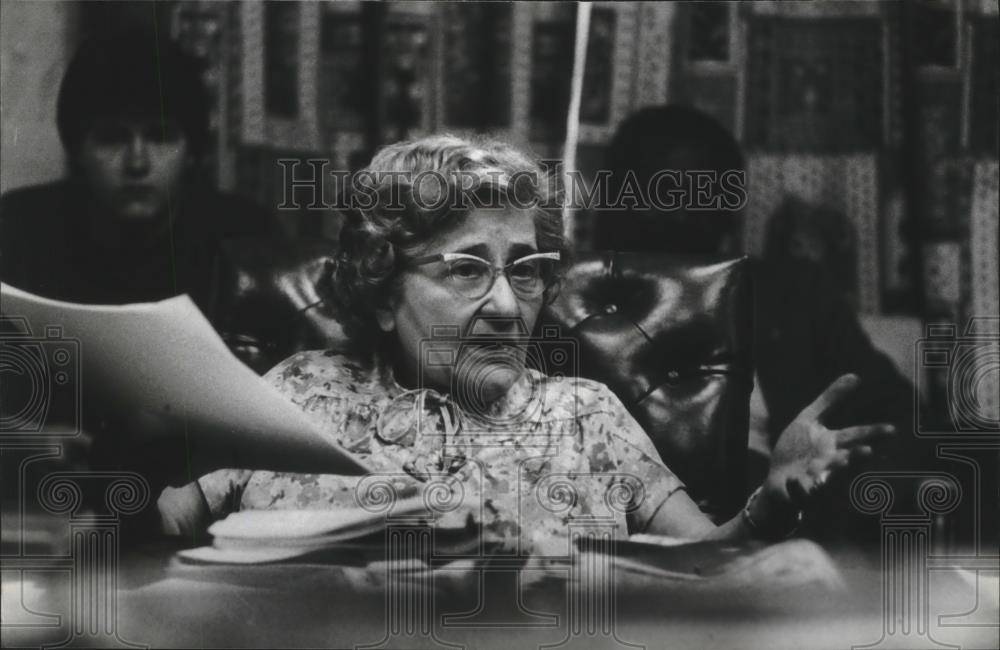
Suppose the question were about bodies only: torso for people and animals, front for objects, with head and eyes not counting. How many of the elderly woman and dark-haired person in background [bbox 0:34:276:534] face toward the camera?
2

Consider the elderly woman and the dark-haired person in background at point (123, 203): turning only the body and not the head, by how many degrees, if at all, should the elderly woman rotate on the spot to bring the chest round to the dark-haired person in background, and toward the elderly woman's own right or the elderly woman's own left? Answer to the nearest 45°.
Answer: approximately 90° to the elderly woman's own right

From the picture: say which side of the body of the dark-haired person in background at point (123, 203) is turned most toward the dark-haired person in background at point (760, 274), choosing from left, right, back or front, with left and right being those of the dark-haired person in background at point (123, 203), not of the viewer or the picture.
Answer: left

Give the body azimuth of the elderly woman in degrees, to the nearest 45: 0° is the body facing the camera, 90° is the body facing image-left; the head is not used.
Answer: approximately 0°
